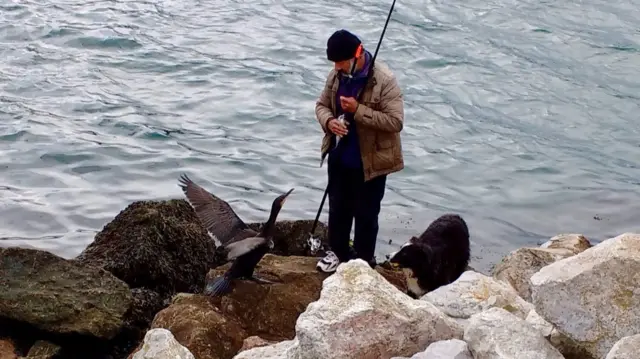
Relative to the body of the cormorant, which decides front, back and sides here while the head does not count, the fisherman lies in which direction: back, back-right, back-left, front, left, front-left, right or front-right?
front

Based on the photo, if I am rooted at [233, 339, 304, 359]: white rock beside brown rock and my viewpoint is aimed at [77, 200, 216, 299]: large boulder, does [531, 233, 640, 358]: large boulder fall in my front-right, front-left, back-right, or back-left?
back-right

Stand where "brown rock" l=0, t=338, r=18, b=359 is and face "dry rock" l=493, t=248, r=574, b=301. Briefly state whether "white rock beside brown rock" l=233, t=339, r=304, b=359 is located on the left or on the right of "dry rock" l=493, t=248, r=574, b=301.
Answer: right

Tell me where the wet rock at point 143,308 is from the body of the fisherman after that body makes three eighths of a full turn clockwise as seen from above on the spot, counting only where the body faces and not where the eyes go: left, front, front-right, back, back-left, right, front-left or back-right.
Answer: left

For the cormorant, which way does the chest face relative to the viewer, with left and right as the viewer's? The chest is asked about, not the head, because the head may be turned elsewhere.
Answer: facing to the right of the viewer

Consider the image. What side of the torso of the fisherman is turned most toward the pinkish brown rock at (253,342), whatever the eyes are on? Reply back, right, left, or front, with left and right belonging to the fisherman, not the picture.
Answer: front

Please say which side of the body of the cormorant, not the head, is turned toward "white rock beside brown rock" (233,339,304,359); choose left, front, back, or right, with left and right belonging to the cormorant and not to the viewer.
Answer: right

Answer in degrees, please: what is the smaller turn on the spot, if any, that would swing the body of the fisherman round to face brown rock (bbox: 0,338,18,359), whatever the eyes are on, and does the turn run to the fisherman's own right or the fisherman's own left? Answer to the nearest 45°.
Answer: approximately 45° to the fisherman's own right

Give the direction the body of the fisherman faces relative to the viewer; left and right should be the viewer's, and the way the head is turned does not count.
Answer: facing the viewer and to the left of the viewer

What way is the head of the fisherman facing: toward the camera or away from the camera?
toward the camera

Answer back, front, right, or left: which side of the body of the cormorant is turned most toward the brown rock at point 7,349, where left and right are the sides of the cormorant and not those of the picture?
back

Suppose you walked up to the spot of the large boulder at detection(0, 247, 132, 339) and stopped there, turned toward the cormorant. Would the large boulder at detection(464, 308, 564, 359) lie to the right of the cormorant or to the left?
right

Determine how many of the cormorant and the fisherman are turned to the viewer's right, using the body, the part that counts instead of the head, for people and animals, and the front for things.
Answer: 1

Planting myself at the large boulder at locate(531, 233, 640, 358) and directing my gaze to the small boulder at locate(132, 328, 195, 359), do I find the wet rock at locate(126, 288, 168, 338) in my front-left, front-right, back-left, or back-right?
front-right
